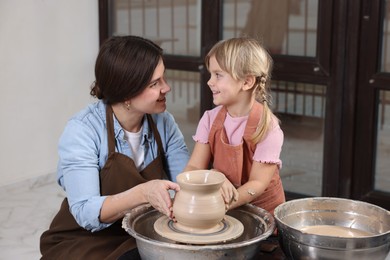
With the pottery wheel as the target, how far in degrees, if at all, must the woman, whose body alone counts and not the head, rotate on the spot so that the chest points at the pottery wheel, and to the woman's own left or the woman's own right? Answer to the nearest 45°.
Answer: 0° — they already face it

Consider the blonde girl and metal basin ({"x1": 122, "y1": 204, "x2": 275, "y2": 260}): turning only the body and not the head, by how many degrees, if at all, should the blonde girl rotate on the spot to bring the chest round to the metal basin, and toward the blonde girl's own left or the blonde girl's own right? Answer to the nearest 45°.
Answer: approximately 45° to the blonde girl's own left

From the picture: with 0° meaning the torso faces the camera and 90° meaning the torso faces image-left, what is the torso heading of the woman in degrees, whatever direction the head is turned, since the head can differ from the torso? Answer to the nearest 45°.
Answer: approximately 315°

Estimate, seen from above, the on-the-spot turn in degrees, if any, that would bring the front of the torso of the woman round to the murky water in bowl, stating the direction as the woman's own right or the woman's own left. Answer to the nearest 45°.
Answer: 0° — they already face it

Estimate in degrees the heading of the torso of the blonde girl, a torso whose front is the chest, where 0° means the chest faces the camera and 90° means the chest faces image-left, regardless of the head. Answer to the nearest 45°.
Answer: approximately 45°

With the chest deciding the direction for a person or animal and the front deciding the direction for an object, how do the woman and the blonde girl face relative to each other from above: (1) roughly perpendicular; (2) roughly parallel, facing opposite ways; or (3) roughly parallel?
roughly perpendicular

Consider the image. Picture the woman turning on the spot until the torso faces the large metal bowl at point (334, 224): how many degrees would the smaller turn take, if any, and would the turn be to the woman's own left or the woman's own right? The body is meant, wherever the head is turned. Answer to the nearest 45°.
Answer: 0° — they already face it
